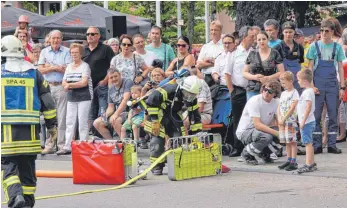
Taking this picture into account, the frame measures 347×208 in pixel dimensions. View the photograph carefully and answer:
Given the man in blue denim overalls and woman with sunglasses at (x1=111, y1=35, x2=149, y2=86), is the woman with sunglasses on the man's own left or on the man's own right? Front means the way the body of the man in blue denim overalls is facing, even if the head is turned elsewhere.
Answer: on the man's own right

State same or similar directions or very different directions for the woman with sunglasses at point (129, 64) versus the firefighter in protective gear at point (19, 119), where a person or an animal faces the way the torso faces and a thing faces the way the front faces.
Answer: very different directions

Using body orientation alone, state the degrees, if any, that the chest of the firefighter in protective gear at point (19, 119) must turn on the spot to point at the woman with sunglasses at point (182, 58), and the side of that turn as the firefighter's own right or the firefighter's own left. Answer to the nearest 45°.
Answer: approximately 45° to the firefighter's own right

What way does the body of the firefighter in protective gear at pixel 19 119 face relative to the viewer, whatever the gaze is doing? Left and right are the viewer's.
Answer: facing away from the viewer

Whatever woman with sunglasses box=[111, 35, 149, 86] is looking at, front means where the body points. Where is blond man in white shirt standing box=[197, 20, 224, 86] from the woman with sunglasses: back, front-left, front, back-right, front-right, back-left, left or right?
left

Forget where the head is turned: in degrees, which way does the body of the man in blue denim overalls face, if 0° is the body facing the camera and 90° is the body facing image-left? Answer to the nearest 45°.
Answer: approximately 0°

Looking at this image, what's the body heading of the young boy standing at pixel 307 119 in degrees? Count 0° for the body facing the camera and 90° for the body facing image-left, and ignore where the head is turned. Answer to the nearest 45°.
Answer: approximately 90°

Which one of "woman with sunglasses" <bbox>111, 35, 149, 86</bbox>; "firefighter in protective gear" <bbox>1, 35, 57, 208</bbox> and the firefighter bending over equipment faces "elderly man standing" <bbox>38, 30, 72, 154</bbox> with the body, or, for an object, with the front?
the firefighter in protective gear

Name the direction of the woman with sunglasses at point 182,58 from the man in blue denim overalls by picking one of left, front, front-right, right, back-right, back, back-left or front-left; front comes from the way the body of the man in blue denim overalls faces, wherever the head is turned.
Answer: right

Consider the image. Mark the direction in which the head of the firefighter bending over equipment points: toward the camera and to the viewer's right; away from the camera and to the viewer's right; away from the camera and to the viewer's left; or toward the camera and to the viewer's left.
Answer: toward the camera and to the viewer's right

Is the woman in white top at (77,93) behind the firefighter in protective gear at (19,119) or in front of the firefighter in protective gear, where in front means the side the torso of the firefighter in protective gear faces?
in front

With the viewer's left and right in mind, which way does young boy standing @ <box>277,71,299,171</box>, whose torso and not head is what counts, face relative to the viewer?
facing the viewer and to the left of the viewer

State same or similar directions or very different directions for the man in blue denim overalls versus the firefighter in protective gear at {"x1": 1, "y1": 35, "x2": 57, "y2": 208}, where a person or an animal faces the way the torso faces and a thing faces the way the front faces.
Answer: very different directions

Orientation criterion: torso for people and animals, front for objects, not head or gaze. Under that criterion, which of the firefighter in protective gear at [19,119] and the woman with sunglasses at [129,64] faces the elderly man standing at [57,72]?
the firefighter in protective gear
